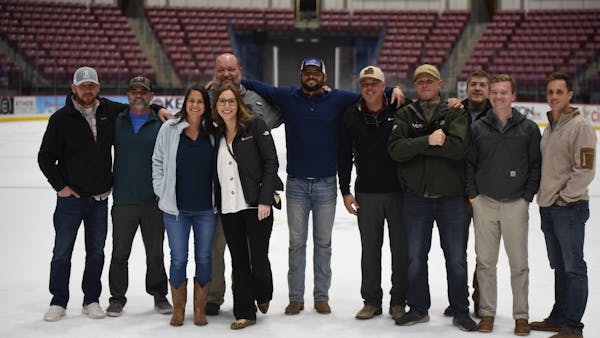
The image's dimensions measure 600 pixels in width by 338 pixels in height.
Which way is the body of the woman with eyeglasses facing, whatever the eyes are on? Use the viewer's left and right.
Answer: facing the viewer and to the left of the viewer

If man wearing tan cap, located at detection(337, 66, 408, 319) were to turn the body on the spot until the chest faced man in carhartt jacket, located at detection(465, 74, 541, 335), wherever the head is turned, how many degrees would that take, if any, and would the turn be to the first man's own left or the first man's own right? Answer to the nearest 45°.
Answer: approximately 90° to the first man's own left

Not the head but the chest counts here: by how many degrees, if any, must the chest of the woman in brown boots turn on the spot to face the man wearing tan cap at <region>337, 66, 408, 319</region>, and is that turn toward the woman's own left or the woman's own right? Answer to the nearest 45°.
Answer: approximately 90° to the woman's own left

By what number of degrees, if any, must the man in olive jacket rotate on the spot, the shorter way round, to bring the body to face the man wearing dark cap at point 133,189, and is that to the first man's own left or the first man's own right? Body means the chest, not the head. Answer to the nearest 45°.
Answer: approximately 90° to the first man's own right

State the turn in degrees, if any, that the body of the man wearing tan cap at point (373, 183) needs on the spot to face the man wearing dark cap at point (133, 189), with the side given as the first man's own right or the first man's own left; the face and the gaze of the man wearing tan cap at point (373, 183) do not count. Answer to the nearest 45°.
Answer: approximately 90° to the first man's own right

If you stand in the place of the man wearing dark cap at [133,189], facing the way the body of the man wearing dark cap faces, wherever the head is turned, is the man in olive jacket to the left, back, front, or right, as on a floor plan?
left

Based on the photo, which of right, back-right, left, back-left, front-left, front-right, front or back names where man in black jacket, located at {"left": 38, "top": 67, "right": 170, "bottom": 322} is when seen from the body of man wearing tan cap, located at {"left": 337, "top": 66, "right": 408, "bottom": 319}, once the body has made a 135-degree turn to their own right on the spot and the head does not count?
front-left

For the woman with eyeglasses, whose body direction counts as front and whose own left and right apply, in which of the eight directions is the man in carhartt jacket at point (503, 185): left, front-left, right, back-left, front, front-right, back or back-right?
back-left

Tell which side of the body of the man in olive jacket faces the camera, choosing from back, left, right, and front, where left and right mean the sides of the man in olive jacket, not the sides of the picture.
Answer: front

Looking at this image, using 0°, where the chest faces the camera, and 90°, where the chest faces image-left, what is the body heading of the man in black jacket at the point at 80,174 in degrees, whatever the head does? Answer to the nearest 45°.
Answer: approximately 0°

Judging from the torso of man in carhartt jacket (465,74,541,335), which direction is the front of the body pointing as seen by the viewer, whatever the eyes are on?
toward the camera

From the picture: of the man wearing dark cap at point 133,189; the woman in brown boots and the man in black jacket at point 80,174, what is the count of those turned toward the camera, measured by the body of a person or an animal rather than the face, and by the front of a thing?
3
